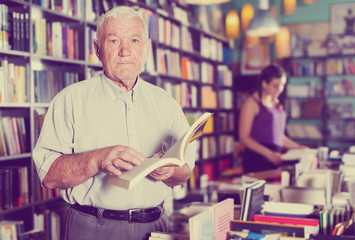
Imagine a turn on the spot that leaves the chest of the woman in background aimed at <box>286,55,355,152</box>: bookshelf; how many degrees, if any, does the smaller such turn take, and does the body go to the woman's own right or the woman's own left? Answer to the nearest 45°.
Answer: approximately 135° to the woman's own left

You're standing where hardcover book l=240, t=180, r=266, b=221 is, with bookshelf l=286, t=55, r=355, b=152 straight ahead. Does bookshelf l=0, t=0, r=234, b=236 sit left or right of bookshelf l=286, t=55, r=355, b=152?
left

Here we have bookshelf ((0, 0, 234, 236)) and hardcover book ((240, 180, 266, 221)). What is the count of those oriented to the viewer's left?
0

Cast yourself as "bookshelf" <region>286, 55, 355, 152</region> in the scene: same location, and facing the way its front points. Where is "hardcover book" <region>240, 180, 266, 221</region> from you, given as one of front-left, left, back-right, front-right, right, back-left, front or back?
front

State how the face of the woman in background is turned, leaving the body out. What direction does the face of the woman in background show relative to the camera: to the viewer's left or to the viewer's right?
to the viewer's right

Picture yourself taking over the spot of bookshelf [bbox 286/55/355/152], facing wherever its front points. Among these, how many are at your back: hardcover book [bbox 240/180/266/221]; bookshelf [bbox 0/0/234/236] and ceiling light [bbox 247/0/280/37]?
0

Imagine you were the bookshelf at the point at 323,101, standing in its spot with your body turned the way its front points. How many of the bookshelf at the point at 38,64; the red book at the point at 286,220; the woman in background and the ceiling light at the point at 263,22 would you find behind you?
0

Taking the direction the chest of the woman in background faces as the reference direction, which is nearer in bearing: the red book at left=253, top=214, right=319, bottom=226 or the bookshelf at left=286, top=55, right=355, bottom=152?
the red book

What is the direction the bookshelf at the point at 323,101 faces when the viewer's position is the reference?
facing the viewer

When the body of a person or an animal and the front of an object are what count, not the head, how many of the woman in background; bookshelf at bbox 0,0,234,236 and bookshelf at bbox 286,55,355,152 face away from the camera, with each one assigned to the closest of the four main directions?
0

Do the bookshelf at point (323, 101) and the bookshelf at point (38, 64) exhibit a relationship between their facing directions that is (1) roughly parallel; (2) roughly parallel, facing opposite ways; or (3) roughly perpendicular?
roughly perpendicular

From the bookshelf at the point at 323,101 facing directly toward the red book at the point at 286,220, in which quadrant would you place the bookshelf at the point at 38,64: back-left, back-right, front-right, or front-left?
front-right

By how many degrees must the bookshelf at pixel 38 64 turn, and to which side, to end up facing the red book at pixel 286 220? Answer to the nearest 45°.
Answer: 0° — it already faces it

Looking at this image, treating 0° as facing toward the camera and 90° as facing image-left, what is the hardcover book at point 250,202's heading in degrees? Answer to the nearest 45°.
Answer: approximately 315°

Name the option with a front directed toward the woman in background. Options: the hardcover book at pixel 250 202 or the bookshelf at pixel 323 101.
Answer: the bookshelf

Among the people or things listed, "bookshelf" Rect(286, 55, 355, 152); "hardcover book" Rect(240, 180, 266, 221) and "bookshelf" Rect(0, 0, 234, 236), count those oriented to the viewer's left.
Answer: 0

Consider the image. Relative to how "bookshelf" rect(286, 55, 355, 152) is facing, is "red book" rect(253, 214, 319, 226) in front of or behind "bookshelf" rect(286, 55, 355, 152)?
in front

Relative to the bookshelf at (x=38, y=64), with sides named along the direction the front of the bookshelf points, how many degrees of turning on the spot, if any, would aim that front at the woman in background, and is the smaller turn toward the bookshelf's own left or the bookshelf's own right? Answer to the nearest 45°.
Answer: approximately 45° to the bookshelf's own left

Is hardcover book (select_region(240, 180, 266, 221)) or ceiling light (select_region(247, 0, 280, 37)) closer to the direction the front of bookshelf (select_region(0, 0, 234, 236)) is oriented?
the hardcover book

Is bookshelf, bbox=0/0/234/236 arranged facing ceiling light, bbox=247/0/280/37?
no
